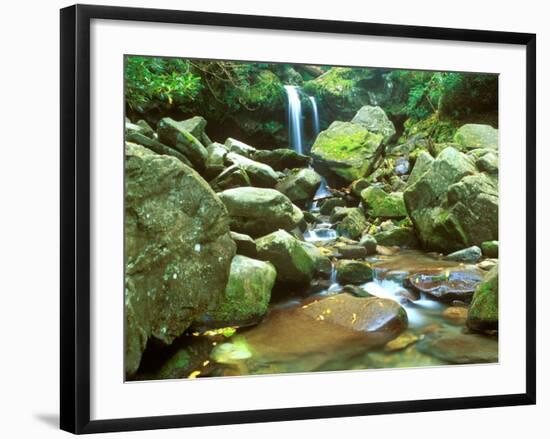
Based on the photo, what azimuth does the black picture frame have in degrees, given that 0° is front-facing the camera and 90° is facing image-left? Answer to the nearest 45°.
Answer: approximately 315°
